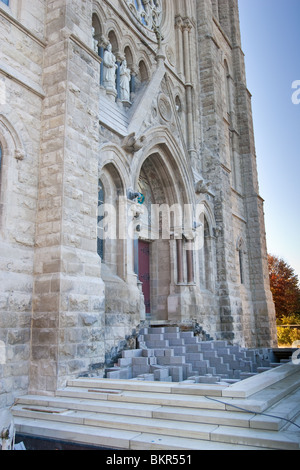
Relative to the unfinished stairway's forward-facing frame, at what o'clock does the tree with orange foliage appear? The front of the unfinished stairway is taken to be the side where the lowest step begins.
The tree with orange foliage is roughly at 8 o'clock from the unfinished stairway.

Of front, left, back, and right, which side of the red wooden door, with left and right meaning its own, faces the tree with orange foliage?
left

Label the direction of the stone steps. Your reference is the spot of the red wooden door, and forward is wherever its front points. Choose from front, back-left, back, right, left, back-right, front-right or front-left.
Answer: front-right

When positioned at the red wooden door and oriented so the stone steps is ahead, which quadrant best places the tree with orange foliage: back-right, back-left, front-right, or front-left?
back-left

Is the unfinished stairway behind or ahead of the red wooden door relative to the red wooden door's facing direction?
ahead

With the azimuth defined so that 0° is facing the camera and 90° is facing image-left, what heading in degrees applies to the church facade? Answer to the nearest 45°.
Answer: approximately 315°

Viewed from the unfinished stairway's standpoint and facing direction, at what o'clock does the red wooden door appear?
The red wooden door is roughly at 7 o'clock from the unfinished stairway.

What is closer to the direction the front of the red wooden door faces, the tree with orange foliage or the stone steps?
the stone steps
